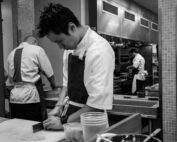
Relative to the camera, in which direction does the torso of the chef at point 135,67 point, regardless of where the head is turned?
to the viewer's left

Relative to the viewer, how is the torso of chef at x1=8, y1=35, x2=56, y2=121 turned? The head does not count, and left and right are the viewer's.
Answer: facing away from the viewer and to the right of the viewer

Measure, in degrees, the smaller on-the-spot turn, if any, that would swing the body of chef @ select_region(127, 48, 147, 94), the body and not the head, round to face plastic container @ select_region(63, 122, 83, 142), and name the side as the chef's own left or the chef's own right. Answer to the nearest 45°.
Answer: approximately 90° to the chef's own left

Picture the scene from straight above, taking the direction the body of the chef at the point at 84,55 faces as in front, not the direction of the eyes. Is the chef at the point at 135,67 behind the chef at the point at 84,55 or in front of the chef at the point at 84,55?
behind

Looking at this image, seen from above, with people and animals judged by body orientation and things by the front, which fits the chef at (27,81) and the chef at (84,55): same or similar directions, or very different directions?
very different directions

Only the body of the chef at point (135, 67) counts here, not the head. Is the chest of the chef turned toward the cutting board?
no

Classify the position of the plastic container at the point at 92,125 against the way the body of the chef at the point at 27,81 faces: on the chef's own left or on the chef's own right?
on the chef's own right

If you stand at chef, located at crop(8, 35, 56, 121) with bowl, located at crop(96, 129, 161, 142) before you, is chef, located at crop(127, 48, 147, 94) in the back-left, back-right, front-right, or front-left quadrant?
back-left

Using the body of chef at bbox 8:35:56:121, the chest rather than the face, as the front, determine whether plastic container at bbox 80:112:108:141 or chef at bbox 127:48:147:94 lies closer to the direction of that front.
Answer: the chef

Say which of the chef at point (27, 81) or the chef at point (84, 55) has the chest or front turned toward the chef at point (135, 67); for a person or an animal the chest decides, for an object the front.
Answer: the chef at point (27, 81)

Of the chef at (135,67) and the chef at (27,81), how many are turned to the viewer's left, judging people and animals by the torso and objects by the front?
1
